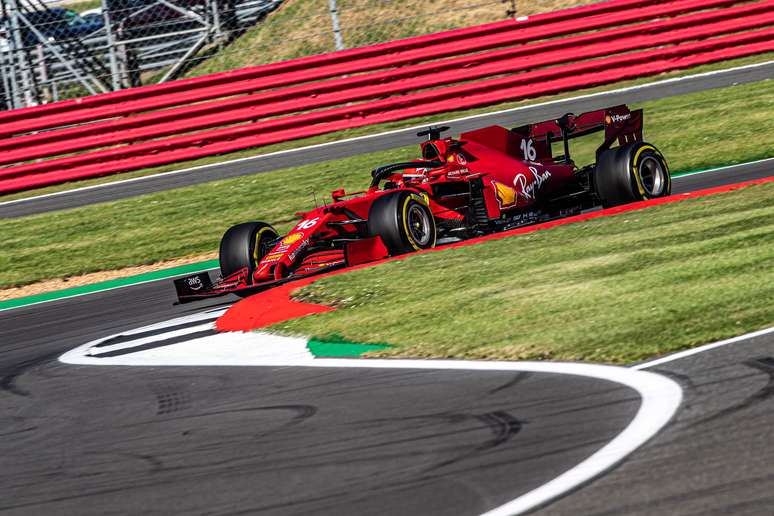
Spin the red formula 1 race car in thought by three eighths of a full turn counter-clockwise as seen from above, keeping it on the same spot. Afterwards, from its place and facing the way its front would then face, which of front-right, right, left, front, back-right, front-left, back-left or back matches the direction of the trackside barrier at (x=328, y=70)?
left

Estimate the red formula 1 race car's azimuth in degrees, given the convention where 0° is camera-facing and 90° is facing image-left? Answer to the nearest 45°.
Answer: approximately 45°

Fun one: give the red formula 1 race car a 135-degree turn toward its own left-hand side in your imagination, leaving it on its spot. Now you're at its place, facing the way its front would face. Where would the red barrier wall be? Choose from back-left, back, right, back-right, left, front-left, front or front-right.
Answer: left

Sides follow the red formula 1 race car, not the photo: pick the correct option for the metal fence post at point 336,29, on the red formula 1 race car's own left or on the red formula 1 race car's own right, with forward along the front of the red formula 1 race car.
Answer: on the red formula 1 race car's own right

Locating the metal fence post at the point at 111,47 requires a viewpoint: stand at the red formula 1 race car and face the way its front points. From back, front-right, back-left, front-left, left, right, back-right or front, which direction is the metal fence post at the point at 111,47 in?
right

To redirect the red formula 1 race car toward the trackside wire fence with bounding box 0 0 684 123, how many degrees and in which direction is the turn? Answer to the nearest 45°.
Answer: approximately 135° to its right

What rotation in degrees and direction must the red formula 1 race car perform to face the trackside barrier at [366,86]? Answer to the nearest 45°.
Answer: approximately 135° to its right

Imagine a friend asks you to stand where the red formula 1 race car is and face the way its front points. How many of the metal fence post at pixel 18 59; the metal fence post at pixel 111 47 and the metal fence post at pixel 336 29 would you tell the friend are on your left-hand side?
0

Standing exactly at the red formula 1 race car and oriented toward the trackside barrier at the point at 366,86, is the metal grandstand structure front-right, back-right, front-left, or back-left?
front-left
